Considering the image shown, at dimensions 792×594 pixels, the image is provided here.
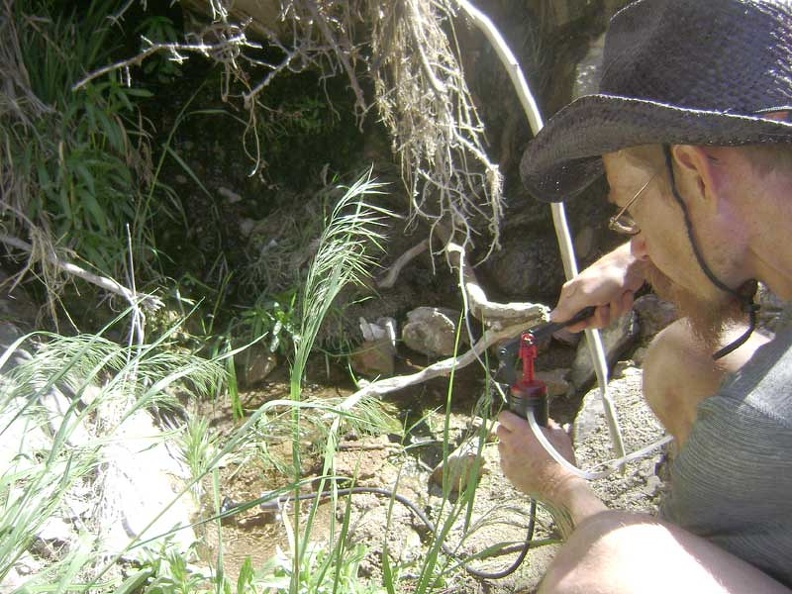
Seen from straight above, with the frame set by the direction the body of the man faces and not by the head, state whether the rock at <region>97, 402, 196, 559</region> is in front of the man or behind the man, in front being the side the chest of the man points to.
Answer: in front

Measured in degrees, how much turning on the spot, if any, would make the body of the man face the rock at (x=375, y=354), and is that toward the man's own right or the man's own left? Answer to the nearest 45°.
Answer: approximately 45° to the man's own right

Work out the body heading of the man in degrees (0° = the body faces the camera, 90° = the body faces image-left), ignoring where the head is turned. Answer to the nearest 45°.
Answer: approximately 90°

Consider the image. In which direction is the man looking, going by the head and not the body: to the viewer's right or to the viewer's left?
to the viewer's left

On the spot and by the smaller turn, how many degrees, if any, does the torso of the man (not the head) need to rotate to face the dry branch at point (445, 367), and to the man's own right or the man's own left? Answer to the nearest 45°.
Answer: approximately 45° to the man's own right
